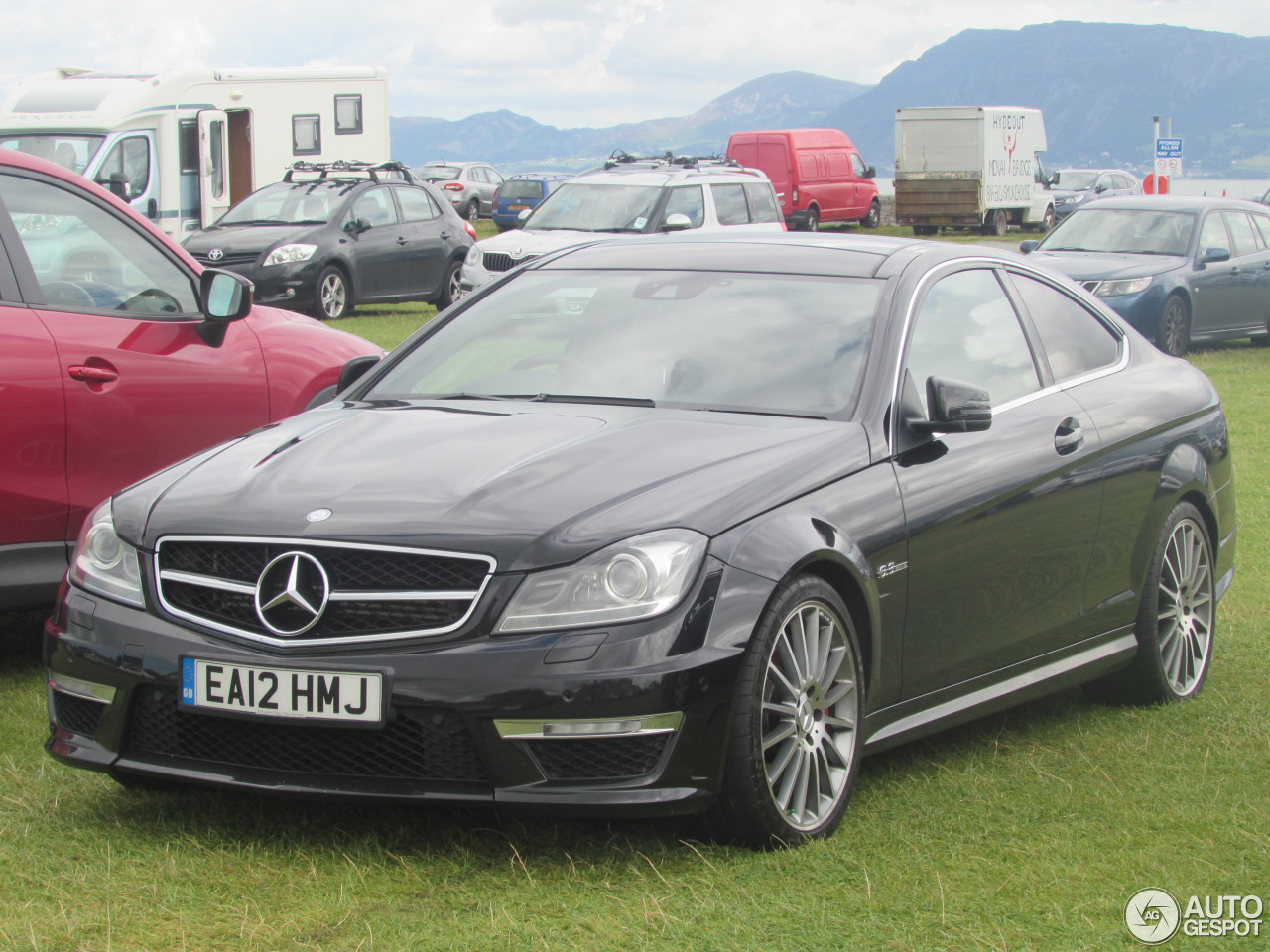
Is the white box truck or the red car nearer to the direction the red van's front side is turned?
the white box truck

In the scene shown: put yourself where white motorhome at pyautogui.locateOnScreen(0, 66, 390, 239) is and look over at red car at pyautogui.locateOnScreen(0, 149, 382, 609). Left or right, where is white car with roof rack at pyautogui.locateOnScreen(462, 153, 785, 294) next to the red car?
left

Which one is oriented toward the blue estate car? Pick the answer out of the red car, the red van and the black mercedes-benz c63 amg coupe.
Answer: the red car

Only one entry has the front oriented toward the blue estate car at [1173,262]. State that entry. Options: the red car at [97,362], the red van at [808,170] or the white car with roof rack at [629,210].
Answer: the red car

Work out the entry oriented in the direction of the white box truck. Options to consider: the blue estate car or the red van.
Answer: the red van

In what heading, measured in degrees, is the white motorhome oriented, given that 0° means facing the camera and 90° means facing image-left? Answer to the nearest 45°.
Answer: approximately 45°

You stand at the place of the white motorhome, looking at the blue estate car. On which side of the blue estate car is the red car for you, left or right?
right

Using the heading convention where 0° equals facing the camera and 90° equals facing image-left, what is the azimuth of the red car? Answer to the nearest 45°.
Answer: approximately 225°

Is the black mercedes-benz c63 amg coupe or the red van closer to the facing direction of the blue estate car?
the black mercedes-benz c63 amg coupe

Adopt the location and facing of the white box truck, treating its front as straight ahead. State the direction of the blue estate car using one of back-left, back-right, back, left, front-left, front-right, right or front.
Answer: back-right

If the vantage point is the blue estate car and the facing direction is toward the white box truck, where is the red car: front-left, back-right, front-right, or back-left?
back-left

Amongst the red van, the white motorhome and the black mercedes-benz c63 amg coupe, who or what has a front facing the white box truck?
the red van
